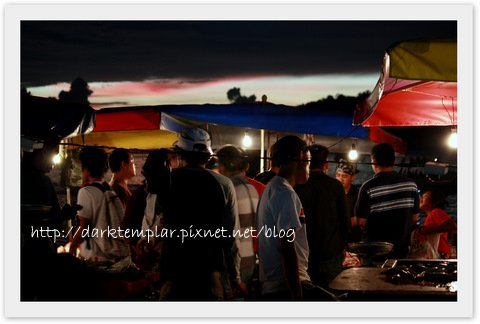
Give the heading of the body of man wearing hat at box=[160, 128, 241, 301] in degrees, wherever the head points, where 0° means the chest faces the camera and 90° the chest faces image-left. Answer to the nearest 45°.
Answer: approximately 135°

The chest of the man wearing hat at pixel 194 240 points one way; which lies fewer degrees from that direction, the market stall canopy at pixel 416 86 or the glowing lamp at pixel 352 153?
the glowing lamp

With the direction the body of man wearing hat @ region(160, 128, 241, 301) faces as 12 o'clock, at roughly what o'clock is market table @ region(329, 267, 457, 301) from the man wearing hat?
The market table is roughly at 5 o'clock from the man wearing hat.

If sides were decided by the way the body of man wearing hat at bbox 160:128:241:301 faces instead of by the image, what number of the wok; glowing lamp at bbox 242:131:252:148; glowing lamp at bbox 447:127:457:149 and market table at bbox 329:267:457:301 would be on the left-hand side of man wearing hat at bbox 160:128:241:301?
0

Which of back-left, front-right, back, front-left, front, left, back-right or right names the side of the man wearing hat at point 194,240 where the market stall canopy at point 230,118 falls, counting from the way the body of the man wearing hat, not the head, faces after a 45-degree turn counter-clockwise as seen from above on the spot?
right

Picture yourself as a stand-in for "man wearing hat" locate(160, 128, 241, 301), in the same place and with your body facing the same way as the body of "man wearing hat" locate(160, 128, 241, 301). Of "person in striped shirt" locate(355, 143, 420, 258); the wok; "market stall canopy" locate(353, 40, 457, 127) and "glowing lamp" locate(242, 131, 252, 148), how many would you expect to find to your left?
0

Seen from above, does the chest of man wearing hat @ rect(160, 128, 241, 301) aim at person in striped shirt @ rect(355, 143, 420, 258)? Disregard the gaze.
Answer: no

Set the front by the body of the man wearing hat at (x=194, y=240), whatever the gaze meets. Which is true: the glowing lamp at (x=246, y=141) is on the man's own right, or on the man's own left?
on the man's own right

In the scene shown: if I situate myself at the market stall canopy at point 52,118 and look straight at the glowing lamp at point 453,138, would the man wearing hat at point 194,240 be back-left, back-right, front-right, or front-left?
front-right

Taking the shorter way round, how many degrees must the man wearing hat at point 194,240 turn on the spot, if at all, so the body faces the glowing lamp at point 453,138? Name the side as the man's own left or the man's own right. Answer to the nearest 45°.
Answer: approximately 90° to the man's own right

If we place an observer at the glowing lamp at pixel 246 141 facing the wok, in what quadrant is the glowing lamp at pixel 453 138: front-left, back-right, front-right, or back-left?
front-left
